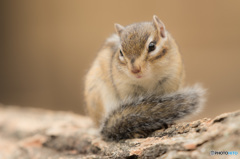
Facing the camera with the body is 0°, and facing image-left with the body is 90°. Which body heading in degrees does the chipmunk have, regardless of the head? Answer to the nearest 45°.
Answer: approximately 315°
